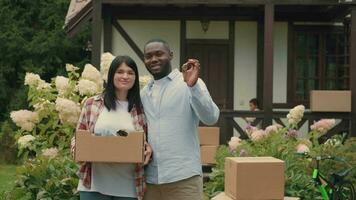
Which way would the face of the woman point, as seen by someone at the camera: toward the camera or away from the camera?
toward the camera

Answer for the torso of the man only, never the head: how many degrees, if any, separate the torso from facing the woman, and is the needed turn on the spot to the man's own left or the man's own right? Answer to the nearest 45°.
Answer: approximately 45° to the man's own right

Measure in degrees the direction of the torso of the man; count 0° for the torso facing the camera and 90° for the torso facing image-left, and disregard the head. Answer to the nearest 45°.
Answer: approximately 45°

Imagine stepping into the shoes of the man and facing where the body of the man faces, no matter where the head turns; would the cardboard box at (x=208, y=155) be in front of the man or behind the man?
behind

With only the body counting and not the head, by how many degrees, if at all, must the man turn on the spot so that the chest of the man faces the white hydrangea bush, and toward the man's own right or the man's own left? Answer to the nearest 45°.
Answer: approximately 90° to the man's own right

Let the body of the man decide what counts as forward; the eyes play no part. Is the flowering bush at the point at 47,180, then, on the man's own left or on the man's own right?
on the man's own right

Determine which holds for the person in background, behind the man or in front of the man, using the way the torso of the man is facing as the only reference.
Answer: behind
